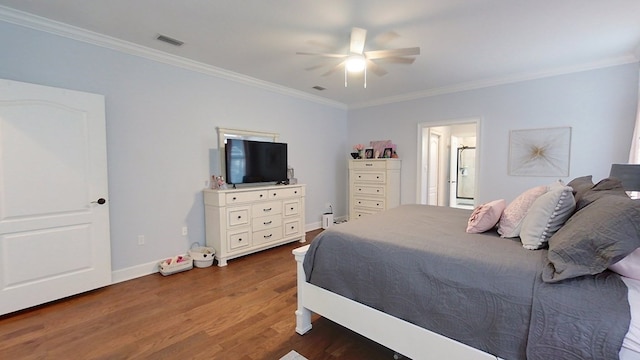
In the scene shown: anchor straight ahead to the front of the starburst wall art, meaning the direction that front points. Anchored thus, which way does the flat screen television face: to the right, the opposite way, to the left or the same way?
to the left

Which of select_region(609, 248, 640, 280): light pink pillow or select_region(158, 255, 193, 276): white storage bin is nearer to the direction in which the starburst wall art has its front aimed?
the light pink pillow

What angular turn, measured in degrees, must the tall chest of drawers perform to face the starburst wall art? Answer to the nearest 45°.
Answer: approximately 135° to its left

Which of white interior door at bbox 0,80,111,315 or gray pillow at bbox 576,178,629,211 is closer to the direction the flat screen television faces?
the gray pillow

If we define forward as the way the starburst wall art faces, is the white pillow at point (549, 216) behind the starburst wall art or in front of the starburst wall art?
in front

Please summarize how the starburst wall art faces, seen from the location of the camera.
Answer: facing the viewer

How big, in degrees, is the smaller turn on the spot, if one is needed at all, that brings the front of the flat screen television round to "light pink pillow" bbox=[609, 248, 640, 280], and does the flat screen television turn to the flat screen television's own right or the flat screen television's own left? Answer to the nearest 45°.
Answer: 0° — it already faces it

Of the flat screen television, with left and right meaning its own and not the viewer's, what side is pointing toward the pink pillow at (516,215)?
front

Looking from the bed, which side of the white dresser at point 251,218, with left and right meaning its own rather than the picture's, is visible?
front

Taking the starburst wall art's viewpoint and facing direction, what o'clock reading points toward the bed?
The bed is roughly at 12 o'clock from the starburst wall art.

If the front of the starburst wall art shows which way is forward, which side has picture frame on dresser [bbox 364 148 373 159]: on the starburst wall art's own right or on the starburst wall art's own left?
on the starburst wall art's own right

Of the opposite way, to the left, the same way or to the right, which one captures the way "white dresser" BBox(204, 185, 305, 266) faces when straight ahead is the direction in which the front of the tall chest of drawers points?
to the left

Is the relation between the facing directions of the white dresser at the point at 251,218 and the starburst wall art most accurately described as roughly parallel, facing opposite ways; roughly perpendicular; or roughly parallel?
roughly perpendicular

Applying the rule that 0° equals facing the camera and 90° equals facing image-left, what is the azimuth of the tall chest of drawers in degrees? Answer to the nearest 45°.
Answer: approximately 45°
